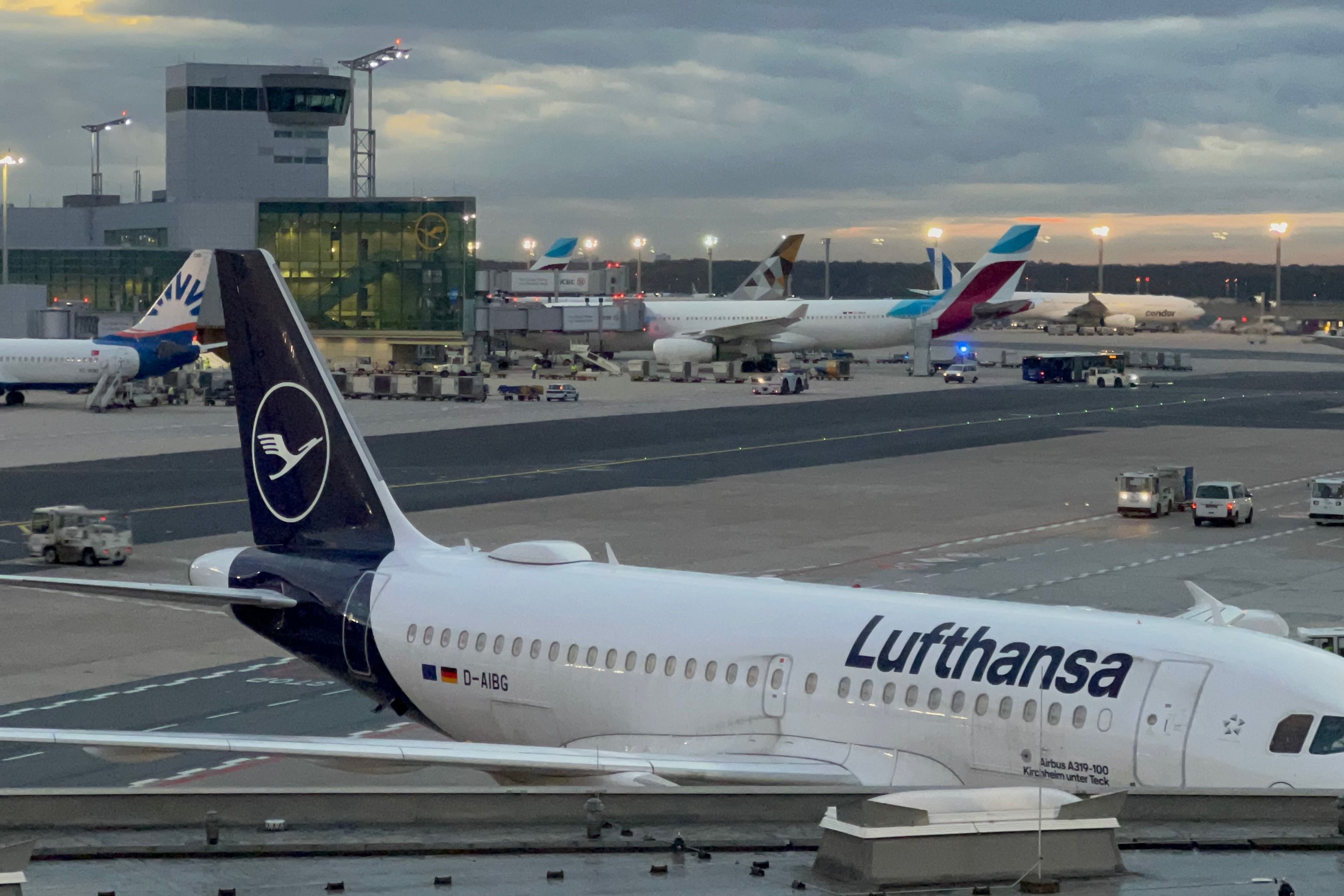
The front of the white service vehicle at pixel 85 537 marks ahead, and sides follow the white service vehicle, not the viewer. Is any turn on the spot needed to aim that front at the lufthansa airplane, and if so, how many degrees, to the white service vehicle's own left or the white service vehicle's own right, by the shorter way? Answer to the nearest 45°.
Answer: approximately 135° to the white service vehicle's own left

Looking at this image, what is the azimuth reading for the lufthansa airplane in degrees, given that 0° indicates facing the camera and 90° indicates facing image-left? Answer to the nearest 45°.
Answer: approximately 315°

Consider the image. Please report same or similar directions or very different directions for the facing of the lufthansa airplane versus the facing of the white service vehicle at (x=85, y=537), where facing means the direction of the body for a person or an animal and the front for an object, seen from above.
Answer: very different directions

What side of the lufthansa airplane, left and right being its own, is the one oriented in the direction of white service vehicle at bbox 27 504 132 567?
back
